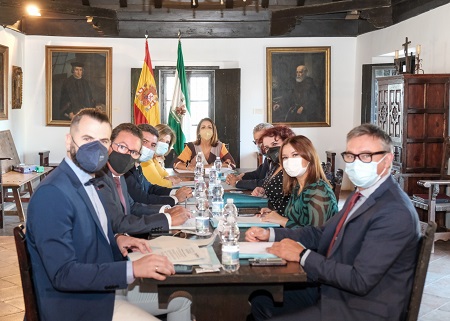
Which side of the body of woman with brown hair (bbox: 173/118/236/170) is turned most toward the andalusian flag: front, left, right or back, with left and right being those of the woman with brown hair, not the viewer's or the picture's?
back

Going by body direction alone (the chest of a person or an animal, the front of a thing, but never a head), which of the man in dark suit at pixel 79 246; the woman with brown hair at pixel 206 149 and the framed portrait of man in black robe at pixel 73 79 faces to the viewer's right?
the man in dark suit

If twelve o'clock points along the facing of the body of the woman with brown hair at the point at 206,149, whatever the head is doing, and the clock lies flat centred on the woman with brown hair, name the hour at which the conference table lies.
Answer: The conference table is roughly at 12 o'clock from the woman with brown hair.

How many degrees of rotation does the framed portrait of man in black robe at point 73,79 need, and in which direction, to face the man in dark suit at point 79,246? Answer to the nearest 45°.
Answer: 0° — it already faces them

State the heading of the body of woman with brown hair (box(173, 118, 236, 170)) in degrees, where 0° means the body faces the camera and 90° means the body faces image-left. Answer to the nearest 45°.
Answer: approximately 0°

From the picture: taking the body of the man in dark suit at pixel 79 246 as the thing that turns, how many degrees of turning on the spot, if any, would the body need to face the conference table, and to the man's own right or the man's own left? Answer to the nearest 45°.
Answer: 0° — they already face it

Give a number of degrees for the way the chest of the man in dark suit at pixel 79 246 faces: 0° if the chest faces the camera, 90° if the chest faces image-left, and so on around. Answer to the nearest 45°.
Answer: approximately 270°

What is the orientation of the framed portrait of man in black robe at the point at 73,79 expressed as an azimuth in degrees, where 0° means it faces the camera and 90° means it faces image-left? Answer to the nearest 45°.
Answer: approximately 0°

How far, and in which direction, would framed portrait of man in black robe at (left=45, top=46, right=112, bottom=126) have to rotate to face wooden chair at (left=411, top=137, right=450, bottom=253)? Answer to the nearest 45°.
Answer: approximately 45° to its left

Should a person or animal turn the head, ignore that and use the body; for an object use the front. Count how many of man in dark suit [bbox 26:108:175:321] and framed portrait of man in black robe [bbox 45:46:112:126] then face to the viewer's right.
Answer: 1

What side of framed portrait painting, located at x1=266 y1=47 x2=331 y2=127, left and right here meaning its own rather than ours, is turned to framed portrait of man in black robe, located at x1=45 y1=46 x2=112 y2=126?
right

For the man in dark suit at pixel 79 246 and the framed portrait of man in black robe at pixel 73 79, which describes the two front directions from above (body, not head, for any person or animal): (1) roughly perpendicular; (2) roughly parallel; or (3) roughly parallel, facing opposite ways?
roughly perpendicular
